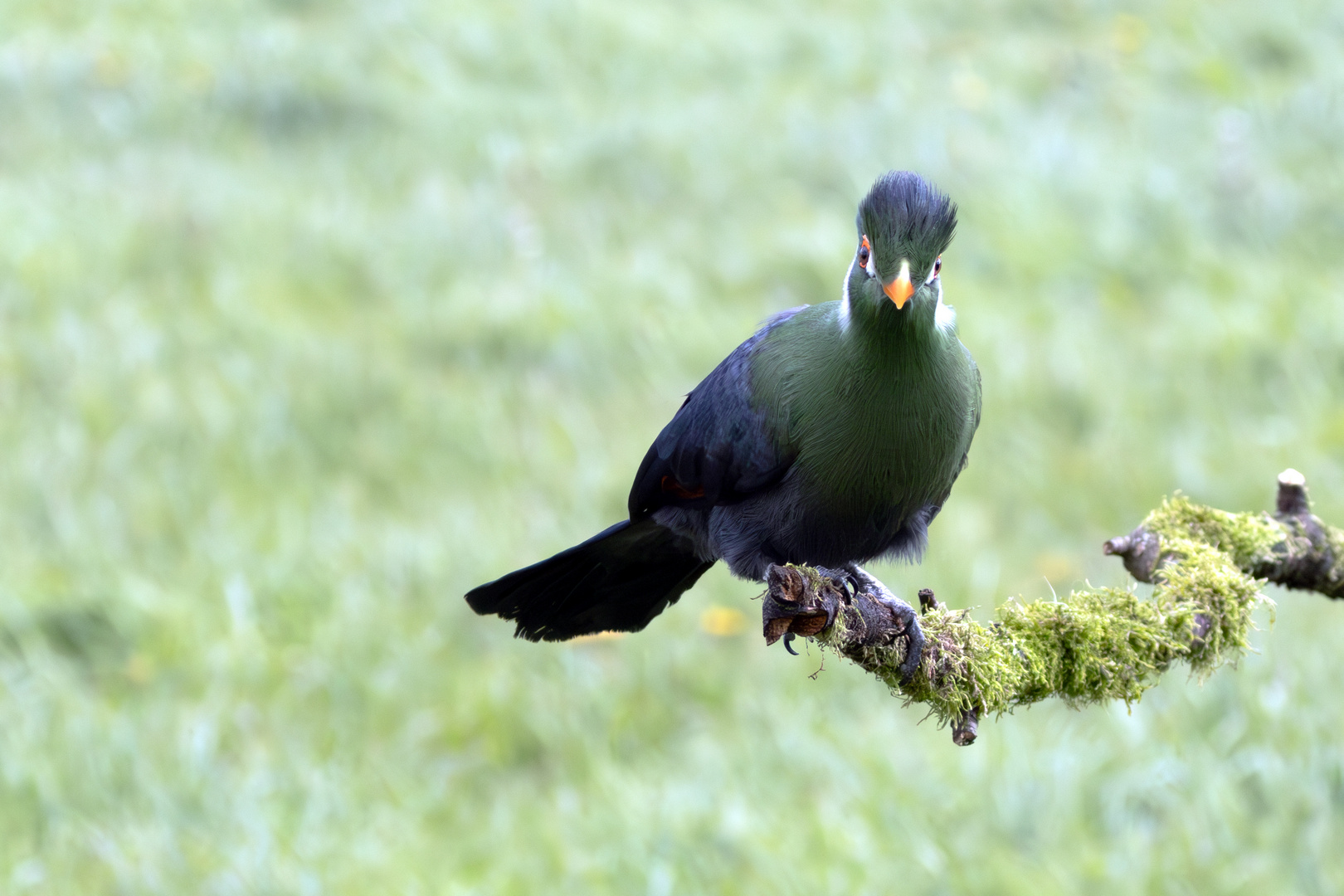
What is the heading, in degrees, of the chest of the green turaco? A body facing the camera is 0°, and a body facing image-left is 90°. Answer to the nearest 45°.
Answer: approximately 315°
